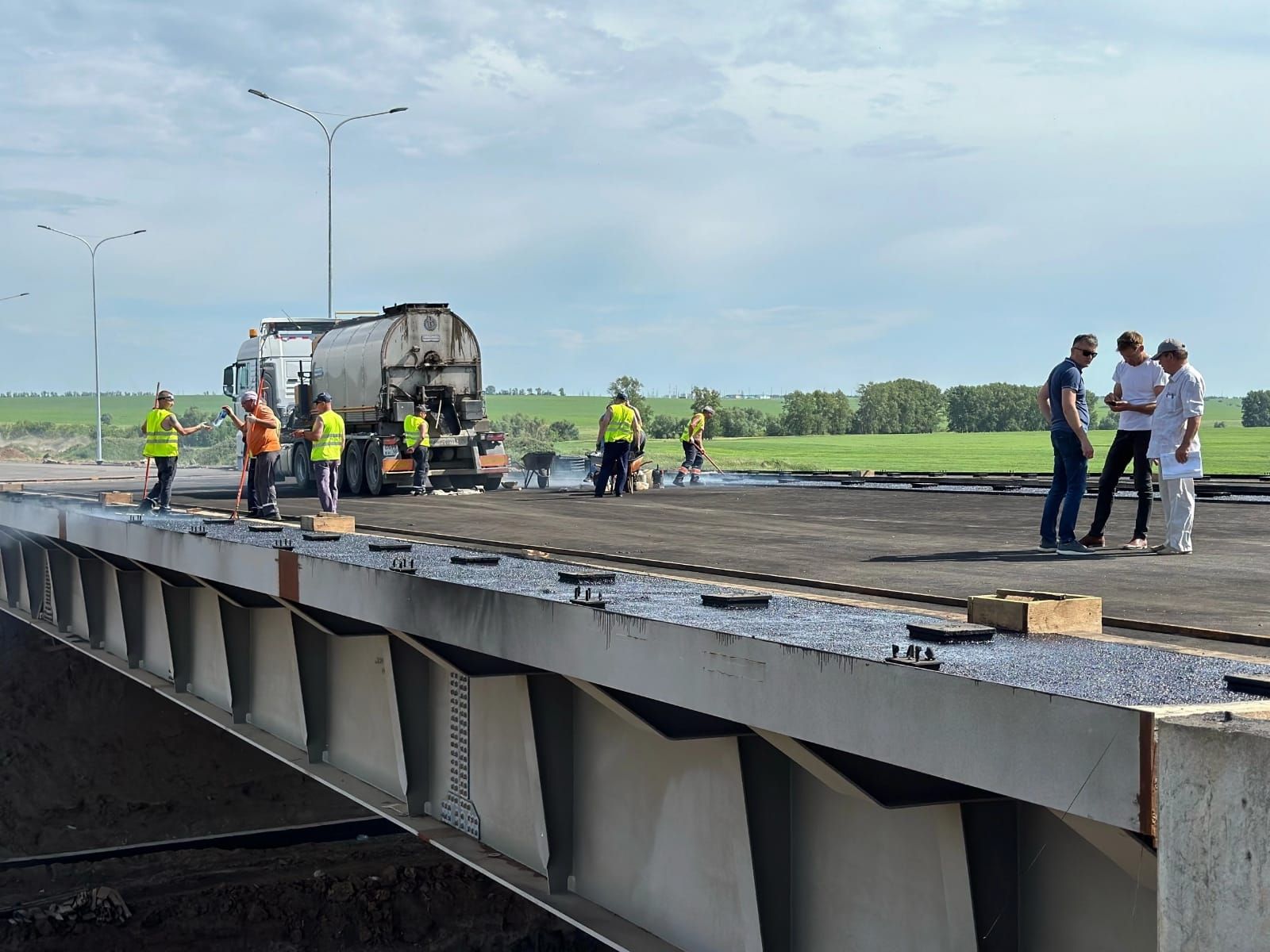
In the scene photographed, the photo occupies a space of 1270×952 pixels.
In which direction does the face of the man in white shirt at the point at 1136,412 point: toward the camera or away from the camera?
toward the camera

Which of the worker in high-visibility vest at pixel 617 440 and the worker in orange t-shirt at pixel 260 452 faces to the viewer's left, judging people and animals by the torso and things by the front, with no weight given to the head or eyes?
the worker in orange t-shirt at pixel 260 452

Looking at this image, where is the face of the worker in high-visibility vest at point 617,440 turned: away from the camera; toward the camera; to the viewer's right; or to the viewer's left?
away from the camera

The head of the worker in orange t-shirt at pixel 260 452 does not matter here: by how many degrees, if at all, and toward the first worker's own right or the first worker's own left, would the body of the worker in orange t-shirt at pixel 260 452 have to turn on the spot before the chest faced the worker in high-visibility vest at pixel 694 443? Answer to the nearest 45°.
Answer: approximately 135° to the first worker's own right

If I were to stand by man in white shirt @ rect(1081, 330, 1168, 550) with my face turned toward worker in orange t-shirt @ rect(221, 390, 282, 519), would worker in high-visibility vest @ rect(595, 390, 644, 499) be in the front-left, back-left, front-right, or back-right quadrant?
front-right

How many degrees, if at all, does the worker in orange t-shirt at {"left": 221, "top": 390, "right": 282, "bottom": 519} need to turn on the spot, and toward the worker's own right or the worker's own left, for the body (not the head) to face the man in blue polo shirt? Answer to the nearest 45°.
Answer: approximately 135° to the worker's own left

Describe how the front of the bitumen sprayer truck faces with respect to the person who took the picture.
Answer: facing away from the viewer and to the left of the viewer

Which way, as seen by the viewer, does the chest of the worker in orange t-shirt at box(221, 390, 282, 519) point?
to the viewer's left

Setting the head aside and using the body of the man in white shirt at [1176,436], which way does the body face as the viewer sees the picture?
to the viewer's left
